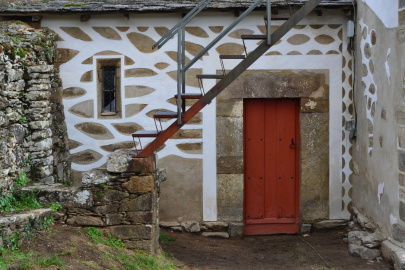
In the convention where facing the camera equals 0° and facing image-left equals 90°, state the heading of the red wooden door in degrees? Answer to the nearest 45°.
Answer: approximately 0°

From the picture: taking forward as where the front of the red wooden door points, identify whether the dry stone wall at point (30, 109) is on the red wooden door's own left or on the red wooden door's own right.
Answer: on the red wooden door's own right

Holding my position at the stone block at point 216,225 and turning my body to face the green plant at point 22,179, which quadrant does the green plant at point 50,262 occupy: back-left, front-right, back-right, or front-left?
front-left

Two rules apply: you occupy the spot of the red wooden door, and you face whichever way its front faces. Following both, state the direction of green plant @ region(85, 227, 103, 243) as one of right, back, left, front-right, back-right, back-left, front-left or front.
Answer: front-right

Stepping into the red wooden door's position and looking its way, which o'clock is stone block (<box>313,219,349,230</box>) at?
The stone block is roughly at 9 o'clock from the red wooden door.

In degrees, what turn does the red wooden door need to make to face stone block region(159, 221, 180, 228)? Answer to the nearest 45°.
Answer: approximately 90° to its right

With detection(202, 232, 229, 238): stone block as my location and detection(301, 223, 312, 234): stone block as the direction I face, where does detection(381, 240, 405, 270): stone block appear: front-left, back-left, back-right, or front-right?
front-right

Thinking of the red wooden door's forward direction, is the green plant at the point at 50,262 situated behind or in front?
in front
